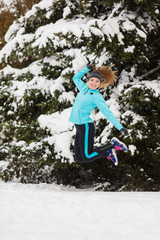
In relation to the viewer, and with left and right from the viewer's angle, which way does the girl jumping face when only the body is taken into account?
facing the viewer and to the left of the viewer
